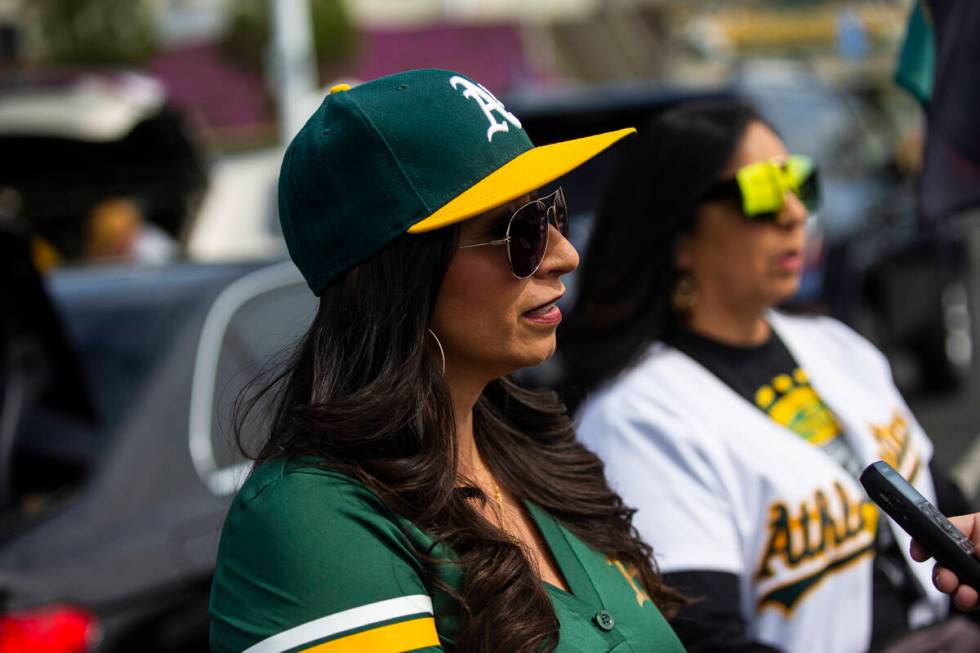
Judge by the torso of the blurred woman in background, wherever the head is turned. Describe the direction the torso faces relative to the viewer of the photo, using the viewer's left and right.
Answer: facing the viewer and to the right of the viewer

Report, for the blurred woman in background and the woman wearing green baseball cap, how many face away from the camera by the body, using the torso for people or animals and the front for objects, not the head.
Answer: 0

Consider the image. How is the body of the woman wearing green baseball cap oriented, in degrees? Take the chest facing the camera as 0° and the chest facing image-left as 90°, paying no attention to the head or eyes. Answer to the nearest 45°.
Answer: approximately 315°

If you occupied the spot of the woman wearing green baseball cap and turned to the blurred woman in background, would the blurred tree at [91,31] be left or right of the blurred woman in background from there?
left

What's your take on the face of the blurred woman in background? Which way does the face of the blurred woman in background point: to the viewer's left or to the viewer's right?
to the viewer's right

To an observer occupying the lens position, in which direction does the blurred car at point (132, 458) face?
facing away from the viewer and to the right of the viewer

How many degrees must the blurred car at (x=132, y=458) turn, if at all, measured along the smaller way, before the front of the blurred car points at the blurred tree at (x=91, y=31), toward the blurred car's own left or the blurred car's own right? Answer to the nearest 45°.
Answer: approximately 45° to the blurred car's own left

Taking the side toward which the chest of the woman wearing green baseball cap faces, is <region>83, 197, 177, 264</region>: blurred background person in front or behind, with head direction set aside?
behind

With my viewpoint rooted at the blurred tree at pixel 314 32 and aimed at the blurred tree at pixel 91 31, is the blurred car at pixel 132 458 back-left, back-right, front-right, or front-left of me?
front-left

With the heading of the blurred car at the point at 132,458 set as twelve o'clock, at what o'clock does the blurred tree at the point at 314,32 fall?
The blurred tree is roughly at 11 o'clock from the blurred car.

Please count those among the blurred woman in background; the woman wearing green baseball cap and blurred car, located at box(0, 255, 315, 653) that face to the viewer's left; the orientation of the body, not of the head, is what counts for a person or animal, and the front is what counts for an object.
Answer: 0

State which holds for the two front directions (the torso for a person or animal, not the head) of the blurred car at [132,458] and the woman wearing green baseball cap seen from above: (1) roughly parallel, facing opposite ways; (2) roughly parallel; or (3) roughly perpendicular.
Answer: roughly perpendicular

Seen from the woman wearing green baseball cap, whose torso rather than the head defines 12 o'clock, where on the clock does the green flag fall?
The green flag is roughly at 9 o'clock from the woman wearing green baseball cap.

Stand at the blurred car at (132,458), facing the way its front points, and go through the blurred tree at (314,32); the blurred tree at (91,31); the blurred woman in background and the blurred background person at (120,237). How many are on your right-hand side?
1

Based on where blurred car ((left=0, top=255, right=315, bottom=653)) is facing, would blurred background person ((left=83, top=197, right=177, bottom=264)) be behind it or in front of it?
in front

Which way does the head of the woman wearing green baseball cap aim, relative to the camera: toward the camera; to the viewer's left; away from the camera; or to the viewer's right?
to the viewer's right
